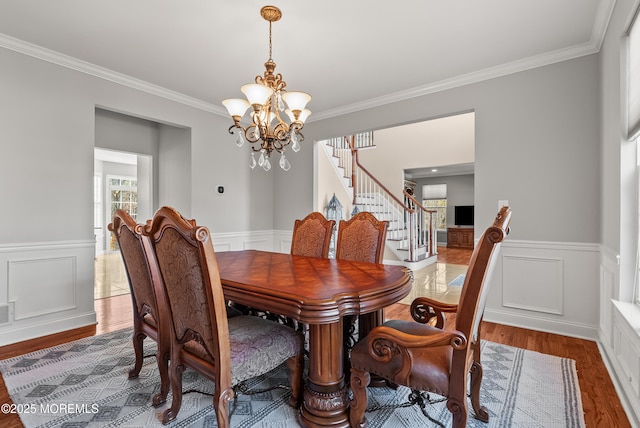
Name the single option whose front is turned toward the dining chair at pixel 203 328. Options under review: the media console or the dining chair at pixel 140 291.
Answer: the media console

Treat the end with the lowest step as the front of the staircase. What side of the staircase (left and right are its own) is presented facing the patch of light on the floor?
front

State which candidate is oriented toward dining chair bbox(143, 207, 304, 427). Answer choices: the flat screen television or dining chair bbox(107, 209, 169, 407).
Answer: the flat screen television

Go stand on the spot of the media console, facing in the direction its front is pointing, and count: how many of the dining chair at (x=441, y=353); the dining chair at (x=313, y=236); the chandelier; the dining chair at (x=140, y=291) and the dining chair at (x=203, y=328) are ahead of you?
5

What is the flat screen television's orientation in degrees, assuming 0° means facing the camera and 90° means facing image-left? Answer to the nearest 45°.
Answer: approximately 0°

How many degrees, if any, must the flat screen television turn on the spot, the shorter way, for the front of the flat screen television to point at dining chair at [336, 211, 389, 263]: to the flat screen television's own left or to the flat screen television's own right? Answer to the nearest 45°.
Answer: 0° — it already faces it

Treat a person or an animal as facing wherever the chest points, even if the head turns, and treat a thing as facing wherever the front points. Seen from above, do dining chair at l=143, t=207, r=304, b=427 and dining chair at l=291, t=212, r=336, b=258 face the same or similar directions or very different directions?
very different directions

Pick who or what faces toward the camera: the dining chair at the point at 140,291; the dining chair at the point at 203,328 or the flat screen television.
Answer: the flat screen television

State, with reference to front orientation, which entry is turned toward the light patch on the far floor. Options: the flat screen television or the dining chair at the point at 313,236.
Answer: the flat screen television

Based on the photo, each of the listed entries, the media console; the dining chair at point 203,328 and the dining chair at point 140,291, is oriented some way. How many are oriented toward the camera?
1
